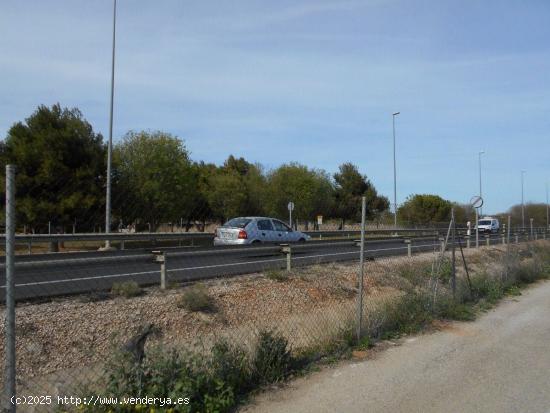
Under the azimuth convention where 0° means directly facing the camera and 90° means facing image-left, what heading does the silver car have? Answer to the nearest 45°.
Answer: approximately 225°

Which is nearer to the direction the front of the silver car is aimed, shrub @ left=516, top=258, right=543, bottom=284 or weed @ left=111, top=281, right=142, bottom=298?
the shrub

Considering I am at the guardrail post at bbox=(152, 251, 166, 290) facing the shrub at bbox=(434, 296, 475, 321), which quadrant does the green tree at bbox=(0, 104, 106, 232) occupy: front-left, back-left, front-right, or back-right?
back-left

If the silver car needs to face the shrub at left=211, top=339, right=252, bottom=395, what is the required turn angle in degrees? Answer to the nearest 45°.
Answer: approximately 135° to its right

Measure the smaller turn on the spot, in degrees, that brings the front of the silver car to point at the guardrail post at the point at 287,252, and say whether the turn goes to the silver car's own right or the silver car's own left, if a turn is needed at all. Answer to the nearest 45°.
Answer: approximately 135° to the silver car's own right

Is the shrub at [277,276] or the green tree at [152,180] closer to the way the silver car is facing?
the green tree

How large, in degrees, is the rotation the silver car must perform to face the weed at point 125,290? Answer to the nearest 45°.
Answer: approximately 135° to its right

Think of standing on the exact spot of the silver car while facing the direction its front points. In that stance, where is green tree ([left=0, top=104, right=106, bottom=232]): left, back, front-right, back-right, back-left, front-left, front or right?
left

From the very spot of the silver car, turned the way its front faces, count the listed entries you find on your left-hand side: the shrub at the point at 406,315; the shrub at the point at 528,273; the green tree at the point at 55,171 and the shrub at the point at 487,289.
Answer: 1

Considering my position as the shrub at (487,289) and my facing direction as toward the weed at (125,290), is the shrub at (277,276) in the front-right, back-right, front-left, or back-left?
front-right

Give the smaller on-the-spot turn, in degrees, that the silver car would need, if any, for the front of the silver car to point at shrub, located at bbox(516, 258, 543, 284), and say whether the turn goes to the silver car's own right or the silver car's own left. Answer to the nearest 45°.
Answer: approximately 90° to the silver car's own right

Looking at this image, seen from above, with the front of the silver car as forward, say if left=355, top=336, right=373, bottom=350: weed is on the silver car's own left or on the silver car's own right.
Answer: on the silver car's own right

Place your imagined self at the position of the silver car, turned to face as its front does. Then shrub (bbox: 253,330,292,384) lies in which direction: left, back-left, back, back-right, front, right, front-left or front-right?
back-right

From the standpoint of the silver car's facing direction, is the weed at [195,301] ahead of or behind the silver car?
behind
